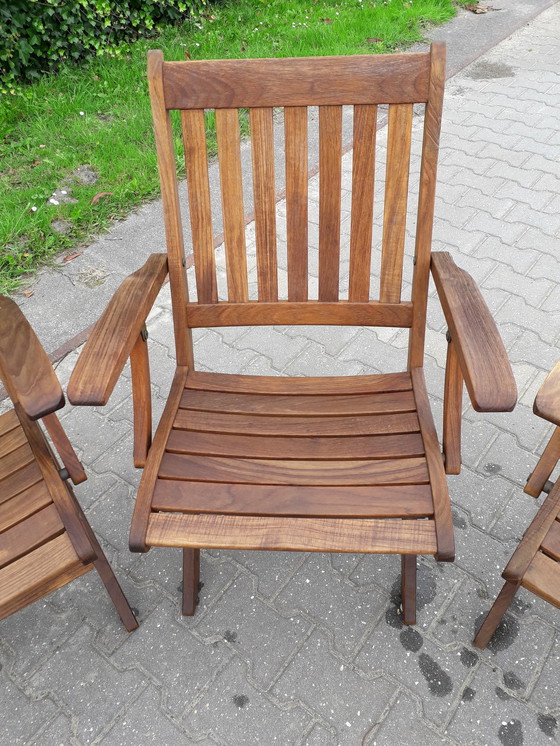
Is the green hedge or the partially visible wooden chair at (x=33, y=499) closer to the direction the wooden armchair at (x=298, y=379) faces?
the partially visible wooden chair

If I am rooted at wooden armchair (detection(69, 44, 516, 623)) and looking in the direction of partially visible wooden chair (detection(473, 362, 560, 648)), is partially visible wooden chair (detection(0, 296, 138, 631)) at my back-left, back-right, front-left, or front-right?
back-right

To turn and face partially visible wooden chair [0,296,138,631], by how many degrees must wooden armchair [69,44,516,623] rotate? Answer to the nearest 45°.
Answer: approximately 45° to its right

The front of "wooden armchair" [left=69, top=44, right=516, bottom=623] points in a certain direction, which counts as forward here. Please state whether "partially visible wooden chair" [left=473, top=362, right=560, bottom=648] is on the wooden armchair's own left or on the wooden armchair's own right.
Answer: on the wooden armchair's own left

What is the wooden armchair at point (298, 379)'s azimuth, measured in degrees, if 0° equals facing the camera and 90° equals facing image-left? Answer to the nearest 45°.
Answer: approximately 0°

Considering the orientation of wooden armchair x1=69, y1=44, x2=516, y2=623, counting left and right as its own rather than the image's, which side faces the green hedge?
back
